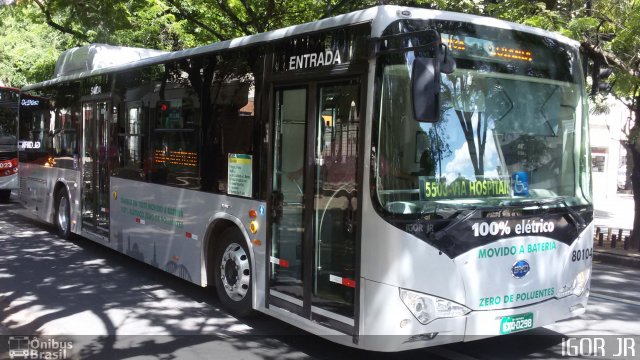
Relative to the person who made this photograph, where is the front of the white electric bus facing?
facing the viewer and to the right of the viewer

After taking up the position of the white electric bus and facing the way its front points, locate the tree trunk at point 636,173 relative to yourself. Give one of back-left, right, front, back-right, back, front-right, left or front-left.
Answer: left

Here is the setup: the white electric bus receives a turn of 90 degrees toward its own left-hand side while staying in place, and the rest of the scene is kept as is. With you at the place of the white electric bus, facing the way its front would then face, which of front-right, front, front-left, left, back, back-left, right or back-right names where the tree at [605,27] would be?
front
